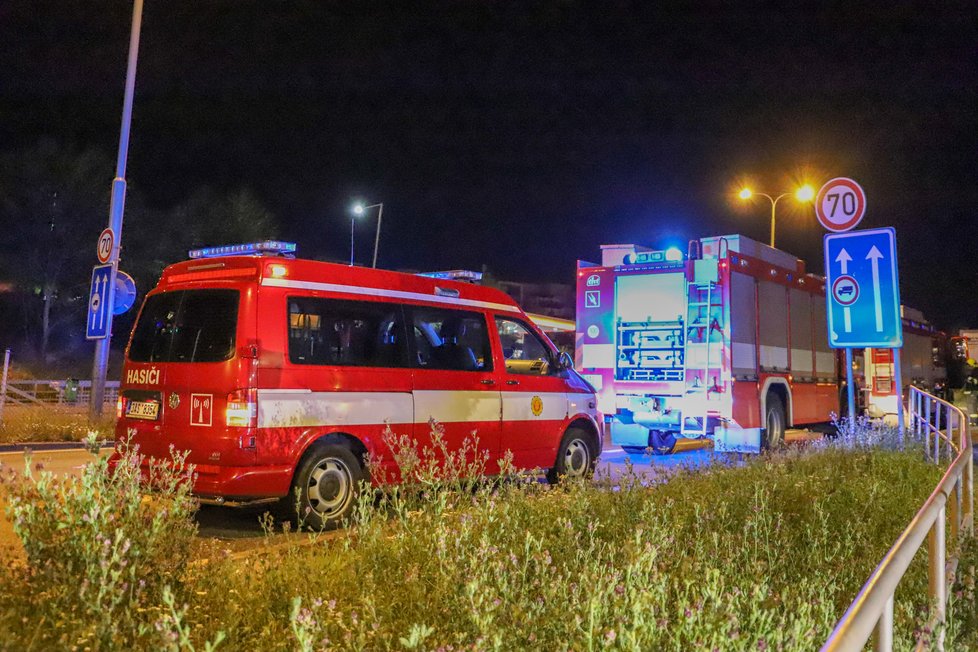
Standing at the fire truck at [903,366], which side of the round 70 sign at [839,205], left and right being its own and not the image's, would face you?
back

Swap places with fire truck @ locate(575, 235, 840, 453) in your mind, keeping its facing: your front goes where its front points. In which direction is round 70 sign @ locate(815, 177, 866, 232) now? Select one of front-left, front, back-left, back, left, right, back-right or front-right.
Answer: right

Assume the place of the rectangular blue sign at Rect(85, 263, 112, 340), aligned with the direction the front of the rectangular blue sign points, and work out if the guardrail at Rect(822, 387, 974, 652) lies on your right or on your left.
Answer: on your left

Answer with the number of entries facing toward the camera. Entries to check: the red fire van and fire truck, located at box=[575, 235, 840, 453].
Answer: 0

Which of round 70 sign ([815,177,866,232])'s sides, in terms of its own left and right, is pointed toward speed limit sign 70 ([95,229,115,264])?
right

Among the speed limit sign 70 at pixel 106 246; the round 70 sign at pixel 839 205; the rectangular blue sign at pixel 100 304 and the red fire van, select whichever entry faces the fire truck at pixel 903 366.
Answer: the red fire van

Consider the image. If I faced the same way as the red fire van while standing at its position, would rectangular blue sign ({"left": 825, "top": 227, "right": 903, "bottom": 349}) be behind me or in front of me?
in front

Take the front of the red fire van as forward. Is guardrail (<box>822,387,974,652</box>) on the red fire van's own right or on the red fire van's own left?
on the red fire van's own right

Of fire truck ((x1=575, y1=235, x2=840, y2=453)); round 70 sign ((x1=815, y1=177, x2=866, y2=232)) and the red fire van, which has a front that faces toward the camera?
the round 70 sign

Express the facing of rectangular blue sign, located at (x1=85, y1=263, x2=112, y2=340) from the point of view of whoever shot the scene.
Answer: facing the viewer and to the left of the viewer

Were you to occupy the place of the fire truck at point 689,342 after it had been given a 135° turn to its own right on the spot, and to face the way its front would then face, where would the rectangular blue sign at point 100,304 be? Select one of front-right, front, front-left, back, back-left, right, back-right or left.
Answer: right

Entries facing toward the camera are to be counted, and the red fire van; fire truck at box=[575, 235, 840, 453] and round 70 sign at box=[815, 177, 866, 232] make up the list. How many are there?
1

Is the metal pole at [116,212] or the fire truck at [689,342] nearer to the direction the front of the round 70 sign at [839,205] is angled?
the metal pole

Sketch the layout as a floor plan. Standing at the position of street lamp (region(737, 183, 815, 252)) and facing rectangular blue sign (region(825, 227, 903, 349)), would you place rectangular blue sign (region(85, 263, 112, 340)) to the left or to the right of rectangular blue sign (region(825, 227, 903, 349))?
right

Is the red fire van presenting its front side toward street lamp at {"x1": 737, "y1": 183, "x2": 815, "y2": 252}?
yes

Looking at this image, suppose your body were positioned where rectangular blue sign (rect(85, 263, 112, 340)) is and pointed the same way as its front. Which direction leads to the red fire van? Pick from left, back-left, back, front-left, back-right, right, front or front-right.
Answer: front-left

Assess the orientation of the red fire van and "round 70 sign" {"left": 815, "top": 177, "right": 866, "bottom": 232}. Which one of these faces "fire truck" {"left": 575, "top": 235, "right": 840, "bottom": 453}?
the red fire van

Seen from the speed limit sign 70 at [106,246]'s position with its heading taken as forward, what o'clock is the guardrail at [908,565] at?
The guardrail is roughly at 10 o'clock from the speed limit sign 70.

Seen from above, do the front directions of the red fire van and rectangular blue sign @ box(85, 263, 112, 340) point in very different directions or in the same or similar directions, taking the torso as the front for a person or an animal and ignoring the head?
very different directions
